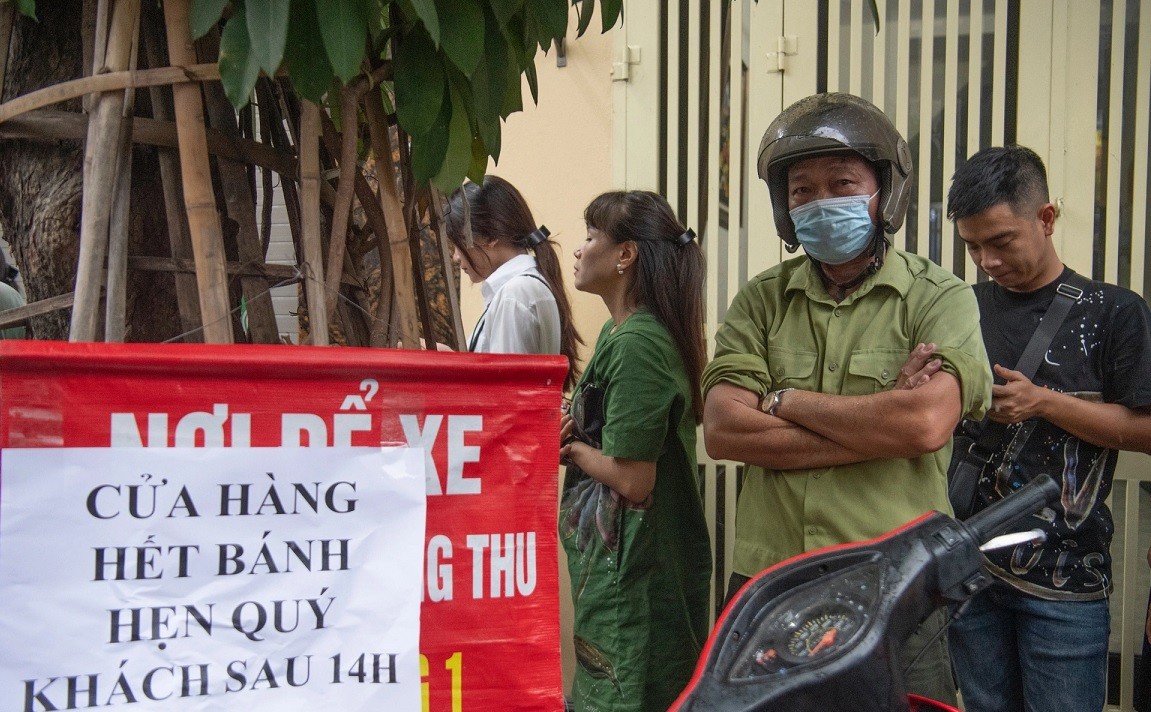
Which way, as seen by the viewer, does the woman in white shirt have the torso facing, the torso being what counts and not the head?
to the viewer's left

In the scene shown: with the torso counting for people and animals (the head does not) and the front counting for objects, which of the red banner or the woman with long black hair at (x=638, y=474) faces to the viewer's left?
the woman with long black hair

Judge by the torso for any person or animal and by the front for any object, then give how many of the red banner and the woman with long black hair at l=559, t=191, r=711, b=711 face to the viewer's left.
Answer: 1

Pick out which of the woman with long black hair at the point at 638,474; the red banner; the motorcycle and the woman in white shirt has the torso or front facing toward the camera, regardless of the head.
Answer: the red banner

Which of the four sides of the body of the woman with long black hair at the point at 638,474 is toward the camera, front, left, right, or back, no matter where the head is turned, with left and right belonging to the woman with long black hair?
left

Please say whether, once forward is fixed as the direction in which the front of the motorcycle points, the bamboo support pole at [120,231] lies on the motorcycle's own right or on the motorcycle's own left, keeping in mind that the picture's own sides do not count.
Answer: on the motorcycle's own left

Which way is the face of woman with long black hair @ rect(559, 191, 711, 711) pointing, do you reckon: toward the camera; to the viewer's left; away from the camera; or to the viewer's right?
to the viewer's left
